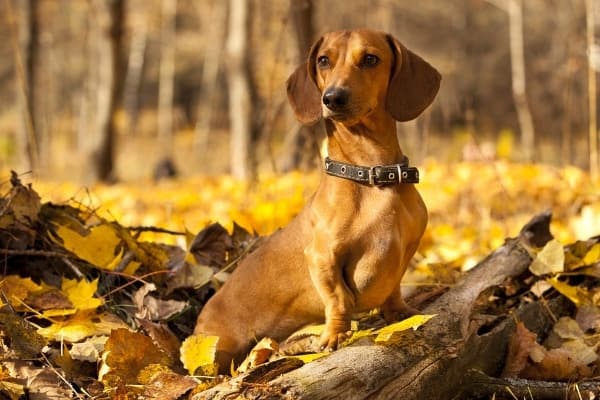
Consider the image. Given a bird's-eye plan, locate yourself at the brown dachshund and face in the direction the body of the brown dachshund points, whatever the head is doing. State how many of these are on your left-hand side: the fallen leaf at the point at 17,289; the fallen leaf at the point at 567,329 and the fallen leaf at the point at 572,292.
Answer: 2

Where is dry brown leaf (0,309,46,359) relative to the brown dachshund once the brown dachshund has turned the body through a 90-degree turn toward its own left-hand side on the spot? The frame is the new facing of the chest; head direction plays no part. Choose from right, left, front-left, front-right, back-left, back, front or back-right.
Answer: back-left

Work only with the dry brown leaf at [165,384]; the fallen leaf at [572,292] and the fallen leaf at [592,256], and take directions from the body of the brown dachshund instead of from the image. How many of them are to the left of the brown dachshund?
2

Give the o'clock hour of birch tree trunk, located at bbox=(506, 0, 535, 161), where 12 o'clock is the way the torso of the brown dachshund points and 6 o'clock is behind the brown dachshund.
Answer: The birch tree trunk is roughly at 8 o'clock from the brown dachshund.

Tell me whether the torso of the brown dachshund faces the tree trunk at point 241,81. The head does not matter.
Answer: no

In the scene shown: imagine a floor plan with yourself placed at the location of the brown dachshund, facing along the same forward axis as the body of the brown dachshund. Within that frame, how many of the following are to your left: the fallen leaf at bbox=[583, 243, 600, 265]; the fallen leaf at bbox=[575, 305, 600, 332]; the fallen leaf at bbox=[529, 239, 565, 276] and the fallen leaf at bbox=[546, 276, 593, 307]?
4

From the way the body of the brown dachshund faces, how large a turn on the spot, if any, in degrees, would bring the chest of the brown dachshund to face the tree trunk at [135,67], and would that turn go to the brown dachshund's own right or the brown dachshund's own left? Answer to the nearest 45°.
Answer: approximately 135° to the brown dachshund's own left

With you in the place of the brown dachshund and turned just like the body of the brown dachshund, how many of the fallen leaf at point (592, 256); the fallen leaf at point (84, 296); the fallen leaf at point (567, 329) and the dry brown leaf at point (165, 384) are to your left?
2

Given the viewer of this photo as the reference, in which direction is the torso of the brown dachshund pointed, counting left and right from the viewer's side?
facing the viewer and to the right of the viewer

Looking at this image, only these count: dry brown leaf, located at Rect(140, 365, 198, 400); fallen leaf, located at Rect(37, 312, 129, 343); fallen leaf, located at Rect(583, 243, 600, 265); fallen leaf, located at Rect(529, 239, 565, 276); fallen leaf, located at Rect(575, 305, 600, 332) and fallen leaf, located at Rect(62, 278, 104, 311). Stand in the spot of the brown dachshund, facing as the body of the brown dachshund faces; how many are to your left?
3

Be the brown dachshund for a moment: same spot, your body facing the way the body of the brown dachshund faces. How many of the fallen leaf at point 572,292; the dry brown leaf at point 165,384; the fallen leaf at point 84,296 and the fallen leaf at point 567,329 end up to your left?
2

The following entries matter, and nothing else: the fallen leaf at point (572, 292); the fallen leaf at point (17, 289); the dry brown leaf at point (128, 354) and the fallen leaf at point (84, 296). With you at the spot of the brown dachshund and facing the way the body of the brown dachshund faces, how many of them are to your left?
1

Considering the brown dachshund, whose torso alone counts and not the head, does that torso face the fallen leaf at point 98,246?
no

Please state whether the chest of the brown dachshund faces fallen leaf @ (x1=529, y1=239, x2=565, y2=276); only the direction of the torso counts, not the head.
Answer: no

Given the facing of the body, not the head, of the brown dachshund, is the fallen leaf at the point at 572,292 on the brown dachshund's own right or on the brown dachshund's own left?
on the brown dachshund's own left

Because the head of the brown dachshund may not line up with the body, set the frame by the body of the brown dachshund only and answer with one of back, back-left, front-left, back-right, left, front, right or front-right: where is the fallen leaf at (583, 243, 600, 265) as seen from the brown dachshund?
left

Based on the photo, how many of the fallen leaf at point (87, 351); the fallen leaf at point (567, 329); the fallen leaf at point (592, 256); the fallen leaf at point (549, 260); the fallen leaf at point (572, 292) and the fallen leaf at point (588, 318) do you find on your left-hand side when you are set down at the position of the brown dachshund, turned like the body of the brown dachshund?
5

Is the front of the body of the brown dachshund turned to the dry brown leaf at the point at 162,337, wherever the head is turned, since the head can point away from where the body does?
no
